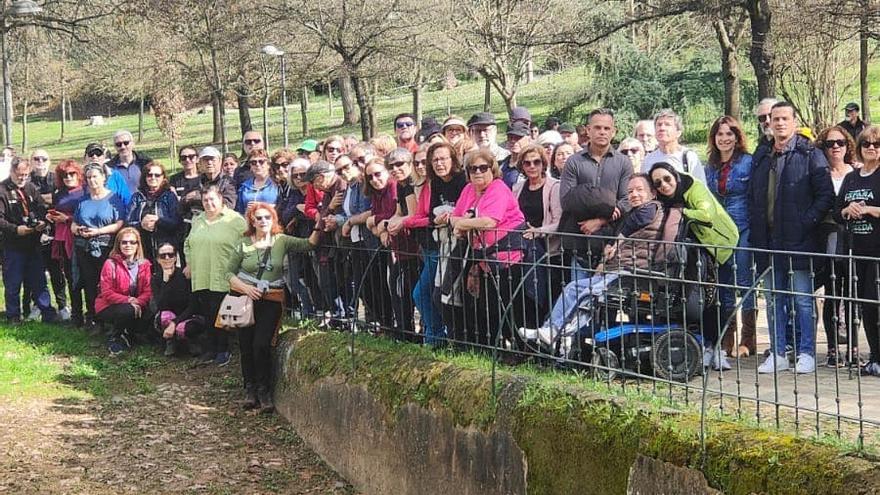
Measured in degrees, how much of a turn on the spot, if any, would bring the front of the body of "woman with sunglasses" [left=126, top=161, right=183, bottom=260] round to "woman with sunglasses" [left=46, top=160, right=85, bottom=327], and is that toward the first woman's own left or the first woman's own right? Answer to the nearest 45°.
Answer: approximately 135° to the first woman's own right

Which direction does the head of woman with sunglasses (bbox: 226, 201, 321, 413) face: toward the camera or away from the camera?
toward the camera

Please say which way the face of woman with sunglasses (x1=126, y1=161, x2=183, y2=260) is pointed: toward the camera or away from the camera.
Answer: toward the camera

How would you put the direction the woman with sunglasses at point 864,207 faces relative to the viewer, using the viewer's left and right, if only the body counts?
facing the viewer

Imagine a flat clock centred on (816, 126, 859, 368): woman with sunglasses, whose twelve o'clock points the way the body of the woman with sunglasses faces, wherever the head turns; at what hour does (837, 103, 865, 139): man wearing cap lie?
The man wearing cap is roughly at 6 o'clock from the woman with sunglasses.

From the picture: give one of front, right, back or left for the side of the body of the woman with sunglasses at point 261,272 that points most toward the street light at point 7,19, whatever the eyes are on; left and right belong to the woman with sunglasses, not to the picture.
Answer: back

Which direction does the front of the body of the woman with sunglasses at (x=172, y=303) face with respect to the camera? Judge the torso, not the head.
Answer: toward the camera

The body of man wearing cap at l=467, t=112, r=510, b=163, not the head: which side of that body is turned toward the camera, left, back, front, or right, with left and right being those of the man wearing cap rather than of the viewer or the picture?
front

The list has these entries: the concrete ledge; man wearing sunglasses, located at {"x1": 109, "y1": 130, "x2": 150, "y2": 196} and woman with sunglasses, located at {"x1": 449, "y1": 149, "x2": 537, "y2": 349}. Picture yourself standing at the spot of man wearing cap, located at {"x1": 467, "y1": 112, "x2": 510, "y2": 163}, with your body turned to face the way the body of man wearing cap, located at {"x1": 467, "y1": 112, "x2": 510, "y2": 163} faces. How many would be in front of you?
2

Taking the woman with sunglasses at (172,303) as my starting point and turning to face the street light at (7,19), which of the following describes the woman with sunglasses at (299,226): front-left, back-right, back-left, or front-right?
back-right

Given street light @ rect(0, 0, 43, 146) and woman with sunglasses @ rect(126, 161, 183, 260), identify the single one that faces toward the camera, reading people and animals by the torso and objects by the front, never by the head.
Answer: the woman with sunglasses

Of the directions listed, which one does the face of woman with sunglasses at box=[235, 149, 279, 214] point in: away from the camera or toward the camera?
toward the camera

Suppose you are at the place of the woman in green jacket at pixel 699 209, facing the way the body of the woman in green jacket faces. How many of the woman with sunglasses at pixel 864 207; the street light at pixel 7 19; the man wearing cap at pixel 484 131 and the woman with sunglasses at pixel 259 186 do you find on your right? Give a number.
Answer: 3
